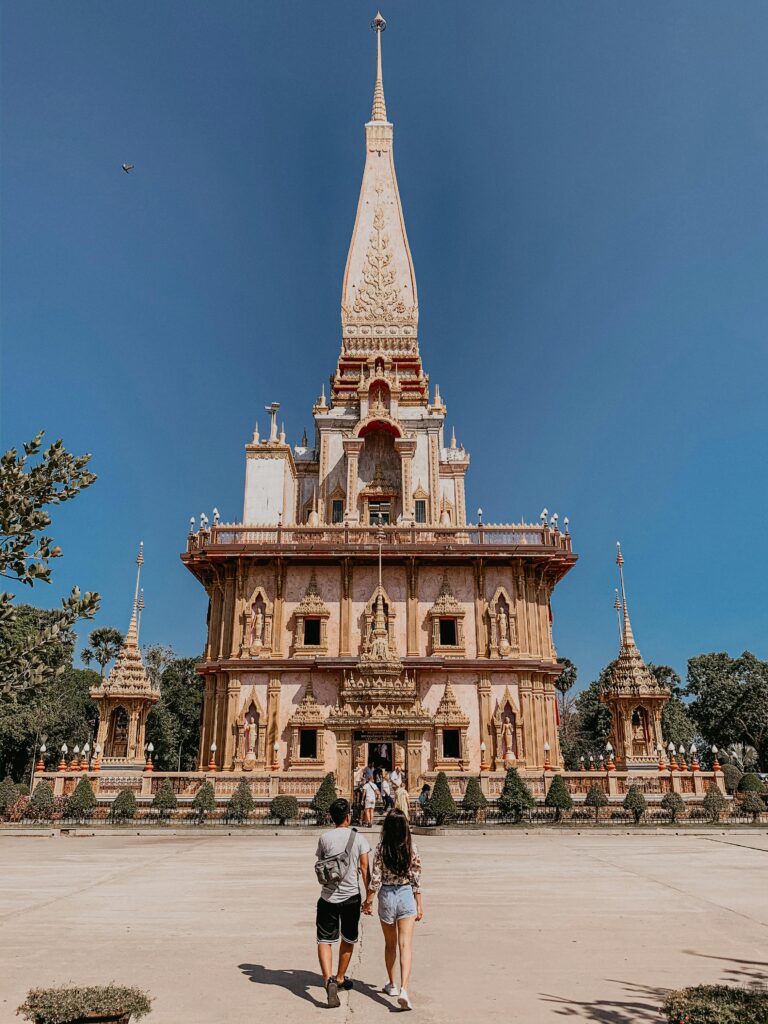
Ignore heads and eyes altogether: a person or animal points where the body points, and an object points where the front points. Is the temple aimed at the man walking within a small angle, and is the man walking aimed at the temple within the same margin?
yes

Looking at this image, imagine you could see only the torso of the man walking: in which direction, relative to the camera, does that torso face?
away from the camera

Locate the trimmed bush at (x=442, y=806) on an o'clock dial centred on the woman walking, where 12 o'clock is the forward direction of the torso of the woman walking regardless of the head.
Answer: The trimmed bush is roughly at 12 o'clock from the woman walking.

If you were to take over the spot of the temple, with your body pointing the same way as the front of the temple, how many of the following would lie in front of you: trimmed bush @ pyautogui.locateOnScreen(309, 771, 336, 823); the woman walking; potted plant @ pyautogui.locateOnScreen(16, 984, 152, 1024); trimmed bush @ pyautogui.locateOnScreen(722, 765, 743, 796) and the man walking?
4

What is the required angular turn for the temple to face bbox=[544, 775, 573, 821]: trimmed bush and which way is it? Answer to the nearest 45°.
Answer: approximately 45° to its left

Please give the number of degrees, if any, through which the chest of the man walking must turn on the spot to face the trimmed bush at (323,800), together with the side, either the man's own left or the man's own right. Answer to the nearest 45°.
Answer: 0° — they already face it

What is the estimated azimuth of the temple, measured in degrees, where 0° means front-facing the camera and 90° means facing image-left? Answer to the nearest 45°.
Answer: approximately 0°

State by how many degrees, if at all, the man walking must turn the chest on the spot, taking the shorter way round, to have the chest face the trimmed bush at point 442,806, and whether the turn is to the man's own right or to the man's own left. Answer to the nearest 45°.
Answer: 0° — they already face it

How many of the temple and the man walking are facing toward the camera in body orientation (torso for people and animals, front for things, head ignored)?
1

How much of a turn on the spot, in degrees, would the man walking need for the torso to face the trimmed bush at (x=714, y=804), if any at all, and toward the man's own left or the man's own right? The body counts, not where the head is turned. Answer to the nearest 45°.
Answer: approximately 45° to the man's own right

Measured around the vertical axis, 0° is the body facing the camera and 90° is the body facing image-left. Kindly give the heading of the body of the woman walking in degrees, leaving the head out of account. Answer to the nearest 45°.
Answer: approximately 180°

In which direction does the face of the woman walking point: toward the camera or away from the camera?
away from the camera
